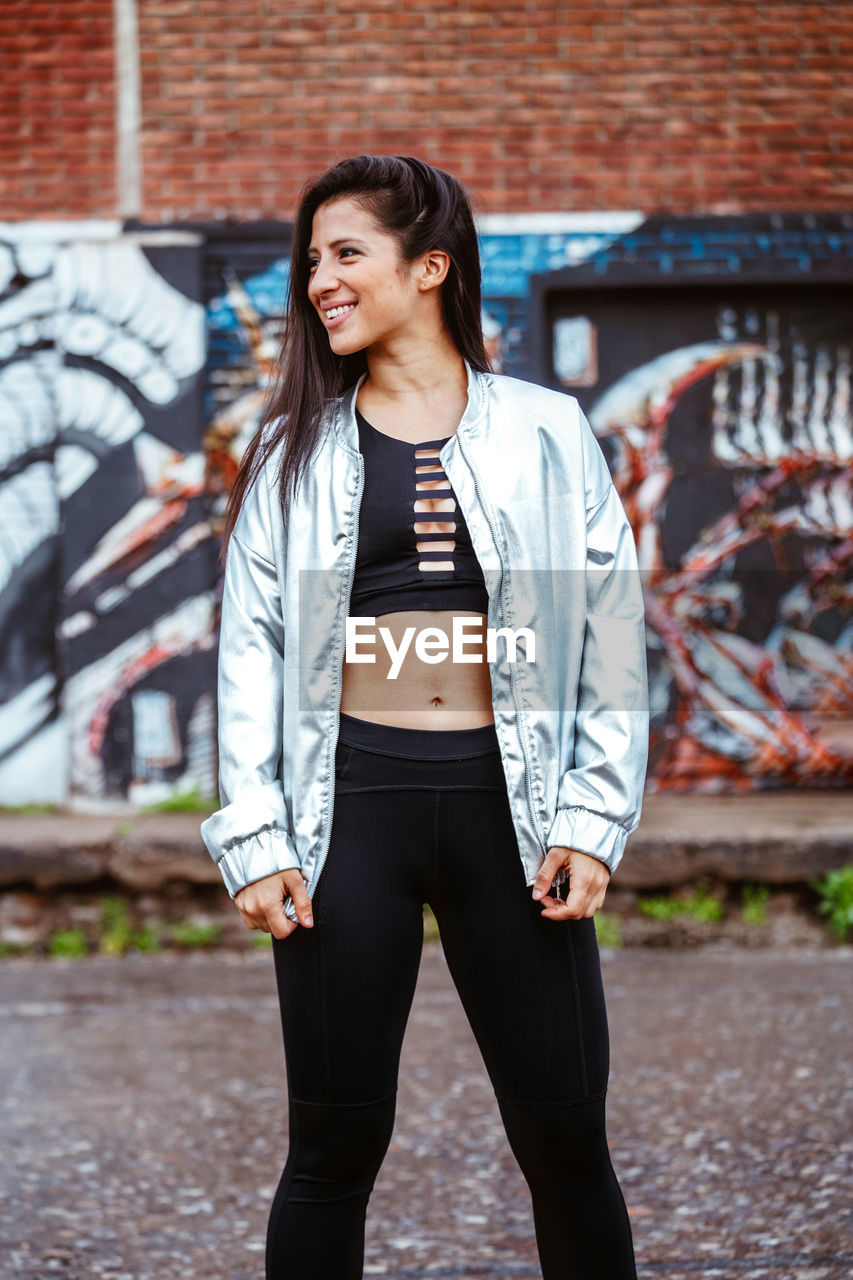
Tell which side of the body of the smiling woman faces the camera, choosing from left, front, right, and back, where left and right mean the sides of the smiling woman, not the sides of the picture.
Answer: front

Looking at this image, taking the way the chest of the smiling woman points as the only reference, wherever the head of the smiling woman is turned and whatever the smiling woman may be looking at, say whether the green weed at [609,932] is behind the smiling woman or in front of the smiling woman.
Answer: behind

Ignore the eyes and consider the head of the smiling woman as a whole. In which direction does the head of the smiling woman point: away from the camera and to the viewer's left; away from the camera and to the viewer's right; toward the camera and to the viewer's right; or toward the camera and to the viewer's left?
toward the camera and to the viewer's left

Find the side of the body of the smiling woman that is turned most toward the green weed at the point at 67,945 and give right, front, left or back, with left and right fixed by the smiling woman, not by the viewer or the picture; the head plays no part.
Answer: back

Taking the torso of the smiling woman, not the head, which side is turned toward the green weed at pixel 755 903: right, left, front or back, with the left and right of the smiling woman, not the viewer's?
back

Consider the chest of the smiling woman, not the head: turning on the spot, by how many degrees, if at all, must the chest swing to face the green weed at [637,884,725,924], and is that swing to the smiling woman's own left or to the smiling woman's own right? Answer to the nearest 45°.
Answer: approximately 180°

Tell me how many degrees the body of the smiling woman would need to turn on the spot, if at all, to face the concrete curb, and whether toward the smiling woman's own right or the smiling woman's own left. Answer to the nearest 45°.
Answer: approximately 180°
